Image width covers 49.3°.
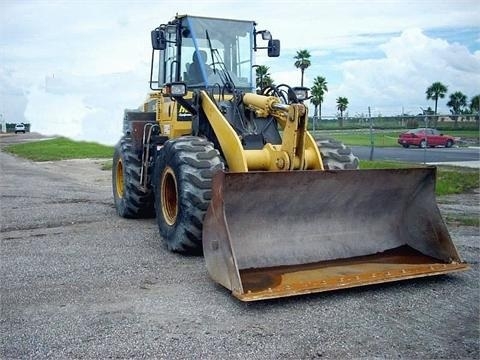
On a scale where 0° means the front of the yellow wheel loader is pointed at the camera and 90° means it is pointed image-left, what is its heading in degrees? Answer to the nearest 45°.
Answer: approximately 315°

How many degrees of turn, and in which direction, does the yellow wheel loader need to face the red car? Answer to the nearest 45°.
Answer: approximately 135° to its left

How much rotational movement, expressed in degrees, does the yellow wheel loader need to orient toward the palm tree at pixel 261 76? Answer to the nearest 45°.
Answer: approximately 135° to its left
